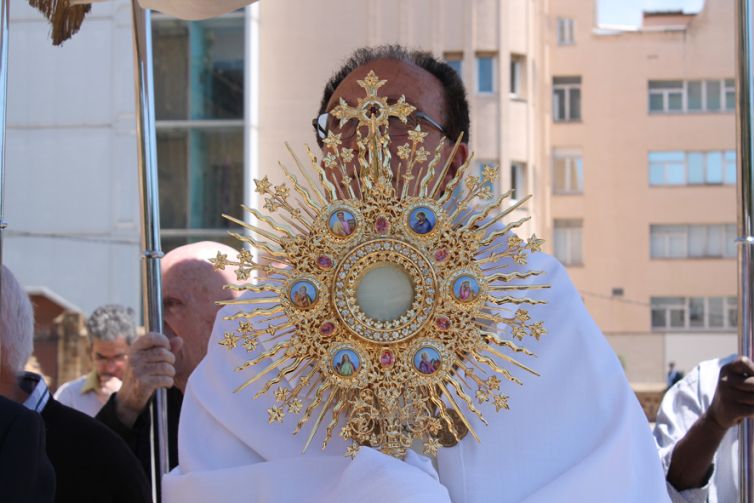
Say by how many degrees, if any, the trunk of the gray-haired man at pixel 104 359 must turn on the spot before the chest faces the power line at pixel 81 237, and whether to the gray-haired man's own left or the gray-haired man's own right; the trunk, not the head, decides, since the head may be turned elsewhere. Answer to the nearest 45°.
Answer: approximately 135° to the gray-haired man's own left

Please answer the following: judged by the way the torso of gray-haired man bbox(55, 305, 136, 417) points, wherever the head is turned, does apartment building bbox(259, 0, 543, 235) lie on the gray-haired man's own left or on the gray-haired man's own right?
on the gray-haired man's own left

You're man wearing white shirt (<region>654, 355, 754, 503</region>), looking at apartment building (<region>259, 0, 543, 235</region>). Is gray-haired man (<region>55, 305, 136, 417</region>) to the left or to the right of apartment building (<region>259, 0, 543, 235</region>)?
left

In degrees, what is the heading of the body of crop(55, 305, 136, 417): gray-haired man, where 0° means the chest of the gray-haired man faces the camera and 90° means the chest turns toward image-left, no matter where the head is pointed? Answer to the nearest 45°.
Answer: approximately 315°

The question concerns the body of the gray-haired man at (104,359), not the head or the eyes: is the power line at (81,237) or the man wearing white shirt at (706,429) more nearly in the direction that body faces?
the man wearing white shirt

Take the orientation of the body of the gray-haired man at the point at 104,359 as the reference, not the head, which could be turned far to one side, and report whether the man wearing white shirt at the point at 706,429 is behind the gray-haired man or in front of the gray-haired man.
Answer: in front
